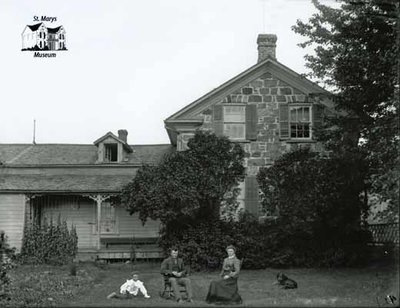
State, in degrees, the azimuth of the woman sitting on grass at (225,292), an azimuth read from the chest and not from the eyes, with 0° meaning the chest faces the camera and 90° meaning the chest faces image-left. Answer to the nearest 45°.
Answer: approximately 45°

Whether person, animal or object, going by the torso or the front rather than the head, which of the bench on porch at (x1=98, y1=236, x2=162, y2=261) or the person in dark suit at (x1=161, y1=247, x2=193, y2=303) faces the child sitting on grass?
the bench on porch

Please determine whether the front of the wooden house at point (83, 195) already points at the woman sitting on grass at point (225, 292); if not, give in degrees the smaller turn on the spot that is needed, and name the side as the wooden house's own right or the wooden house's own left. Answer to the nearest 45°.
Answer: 0° — it already faces them

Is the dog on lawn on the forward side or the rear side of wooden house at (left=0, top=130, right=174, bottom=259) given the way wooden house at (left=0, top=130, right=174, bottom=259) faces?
on the forward side

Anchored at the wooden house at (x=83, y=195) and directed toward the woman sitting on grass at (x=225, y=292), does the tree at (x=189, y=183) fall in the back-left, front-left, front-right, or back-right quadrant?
front-left

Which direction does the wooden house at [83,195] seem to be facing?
toward the camera

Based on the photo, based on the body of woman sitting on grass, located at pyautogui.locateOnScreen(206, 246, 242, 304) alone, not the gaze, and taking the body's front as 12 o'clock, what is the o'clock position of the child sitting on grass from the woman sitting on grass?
The child sitting on grass is roughly at 2 o'clock from the woman sitting on grass.

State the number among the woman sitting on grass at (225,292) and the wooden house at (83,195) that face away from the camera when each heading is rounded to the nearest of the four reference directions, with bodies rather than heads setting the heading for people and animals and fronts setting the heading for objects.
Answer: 0

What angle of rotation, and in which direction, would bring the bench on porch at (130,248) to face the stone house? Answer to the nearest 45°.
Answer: approximately 90° to its left

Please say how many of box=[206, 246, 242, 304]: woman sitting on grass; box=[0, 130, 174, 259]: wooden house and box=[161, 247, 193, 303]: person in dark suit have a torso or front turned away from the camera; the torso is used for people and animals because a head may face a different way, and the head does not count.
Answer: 0
